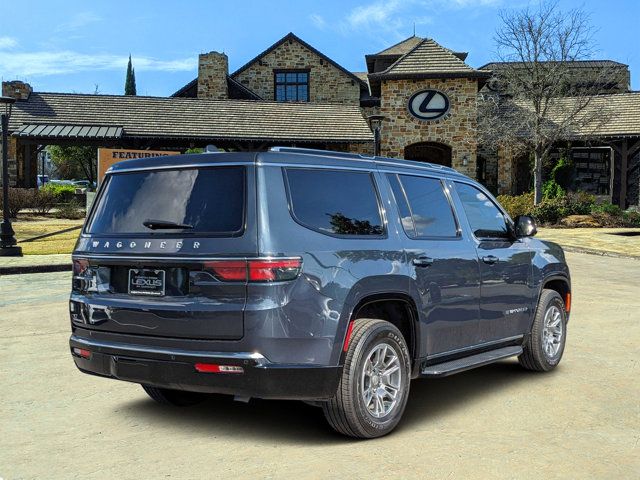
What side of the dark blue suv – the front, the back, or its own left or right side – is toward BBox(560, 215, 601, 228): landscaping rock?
front

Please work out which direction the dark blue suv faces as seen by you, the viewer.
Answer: facing away from the viewer and to the right of the viewer

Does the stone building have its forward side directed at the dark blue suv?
yes

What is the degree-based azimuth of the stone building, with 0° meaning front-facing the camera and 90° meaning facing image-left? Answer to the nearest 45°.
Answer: approximately 0°

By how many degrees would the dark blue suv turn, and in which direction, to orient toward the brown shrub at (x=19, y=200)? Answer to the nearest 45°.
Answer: approximately 90° to its left

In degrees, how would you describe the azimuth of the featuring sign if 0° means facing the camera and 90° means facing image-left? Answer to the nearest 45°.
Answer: approximately 0°

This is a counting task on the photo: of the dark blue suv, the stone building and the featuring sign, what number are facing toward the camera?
2
